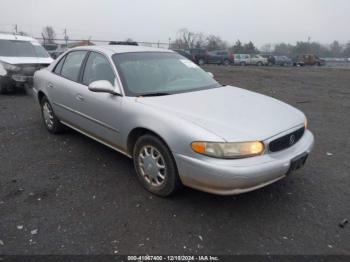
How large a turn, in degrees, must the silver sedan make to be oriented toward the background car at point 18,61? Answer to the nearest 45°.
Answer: approximately 180°

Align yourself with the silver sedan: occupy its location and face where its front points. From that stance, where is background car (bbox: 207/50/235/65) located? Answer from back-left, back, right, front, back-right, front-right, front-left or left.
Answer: back-left

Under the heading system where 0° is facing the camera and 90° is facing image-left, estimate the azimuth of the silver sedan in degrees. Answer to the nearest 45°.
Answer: approximately 315°

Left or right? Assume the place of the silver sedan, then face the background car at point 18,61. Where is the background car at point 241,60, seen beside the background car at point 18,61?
right

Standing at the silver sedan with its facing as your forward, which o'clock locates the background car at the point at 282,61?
The background car is roughly at 8 o'clock from the silver sedan.

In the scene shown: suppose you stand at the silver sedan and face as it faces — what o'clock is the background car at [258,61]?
The background car is roughly at 8 o'clock from the silver sedan.

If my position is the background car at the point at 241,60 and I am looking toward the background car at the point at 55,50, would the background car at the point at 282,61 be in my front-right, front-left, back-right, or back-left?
back-left

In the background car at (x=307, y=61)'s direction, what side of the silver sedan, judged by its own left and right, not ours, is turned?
left

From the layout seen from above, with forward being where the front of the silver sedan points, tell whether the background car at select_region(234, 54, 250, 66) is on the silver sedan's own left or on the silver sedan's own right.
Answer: on the silver sedan's own left
